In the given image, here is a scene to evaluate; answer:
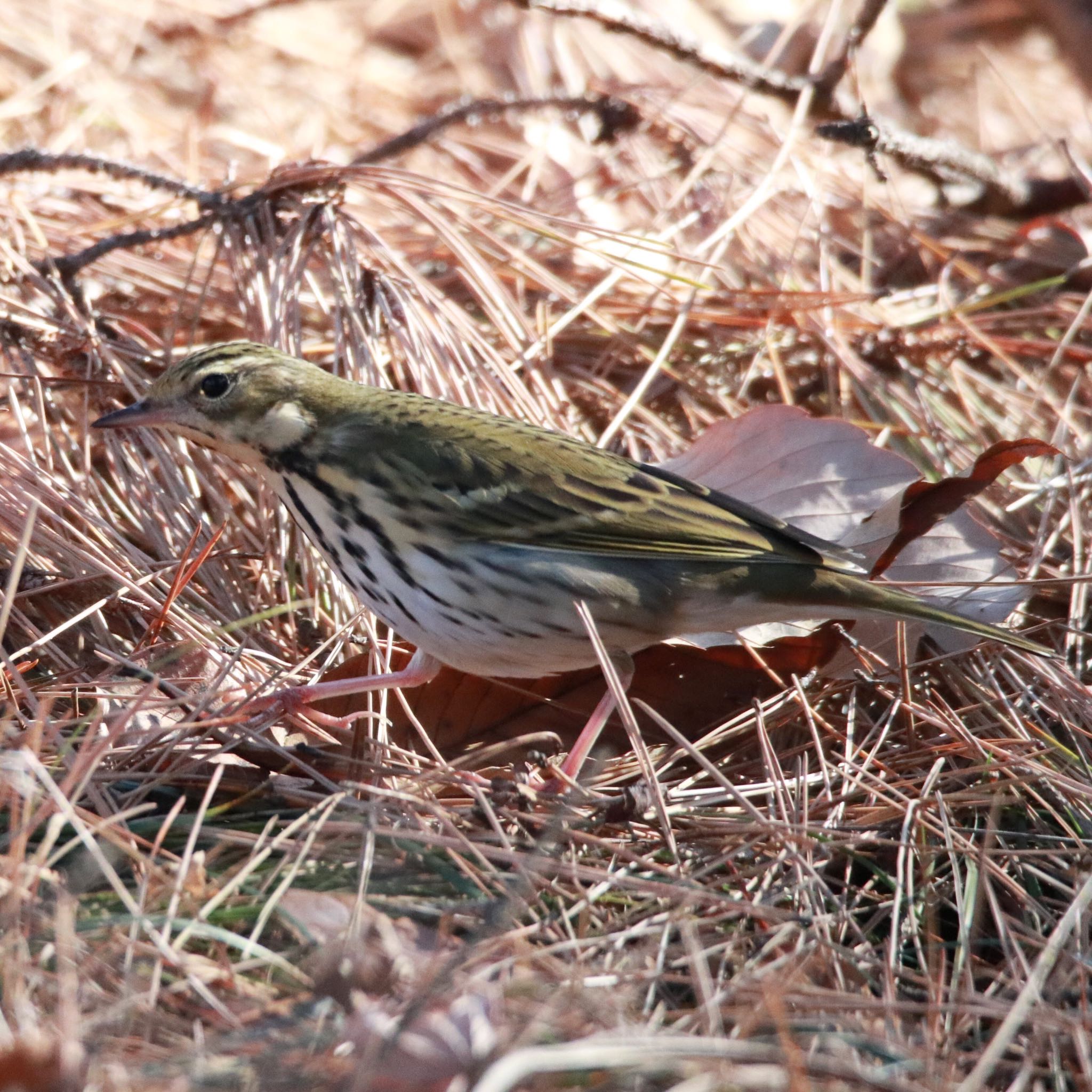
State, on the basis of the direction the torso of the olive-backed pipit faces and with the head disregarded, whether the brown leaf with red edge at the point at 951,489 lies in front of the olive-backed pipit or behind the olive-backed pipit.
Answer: behind

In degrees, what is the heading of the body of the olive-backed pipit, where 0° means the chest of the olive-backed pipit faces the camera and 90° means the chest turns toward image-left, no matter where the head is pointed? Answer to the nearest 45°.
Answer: approximately 90°

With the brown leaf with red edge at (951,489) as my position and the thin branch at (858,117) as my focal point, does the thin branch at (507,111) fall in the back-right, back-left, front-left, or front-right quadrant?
front-left

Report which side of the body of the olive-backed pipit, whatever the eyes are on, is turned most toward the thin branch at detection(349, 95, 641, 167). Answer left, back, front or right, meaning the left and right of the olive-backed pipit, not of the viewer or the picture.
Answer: right

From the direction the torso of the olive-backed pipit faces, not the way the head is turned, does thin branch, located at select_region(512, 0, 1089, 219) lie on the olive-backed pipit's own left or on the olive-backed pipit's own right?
on the olive-backed pipit's own right
